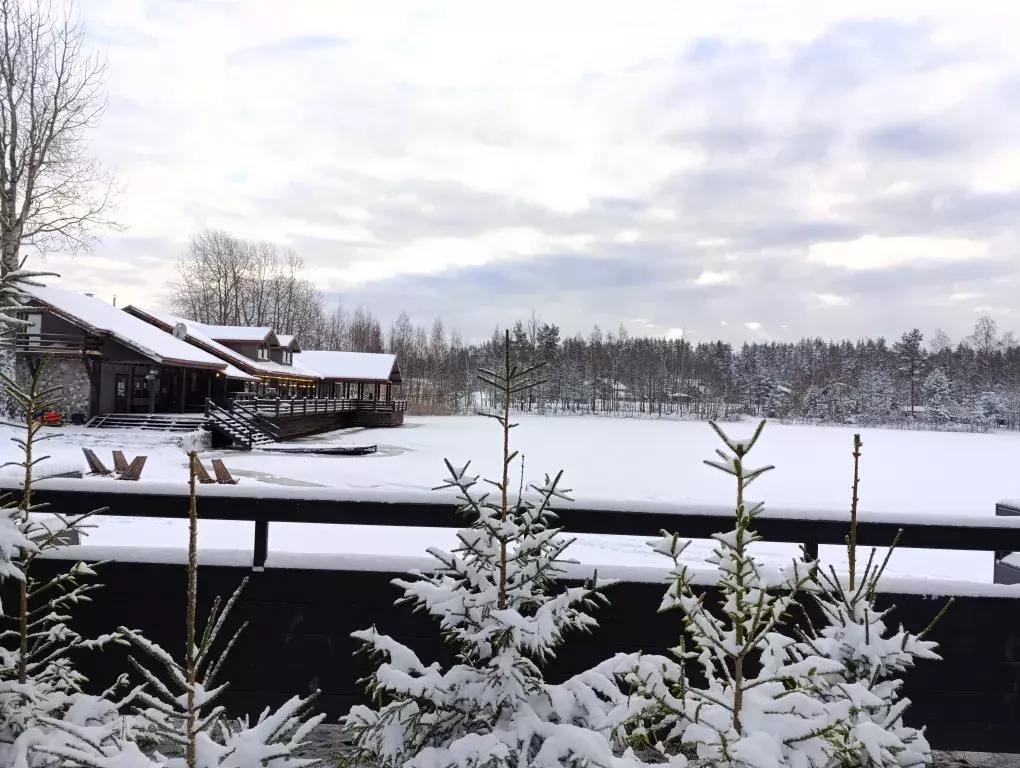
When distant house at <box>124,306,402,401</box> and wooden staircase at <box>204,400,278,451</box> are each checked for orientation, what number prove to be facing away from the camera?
0

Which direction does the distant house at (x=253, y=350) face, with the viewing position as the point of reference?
facing the viewer and to the right of the viewer

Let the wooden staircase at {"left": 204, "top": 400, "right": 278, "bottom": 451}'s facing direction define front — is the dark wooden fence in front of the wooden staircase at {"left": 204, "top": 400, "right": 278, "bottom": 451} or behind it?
in front

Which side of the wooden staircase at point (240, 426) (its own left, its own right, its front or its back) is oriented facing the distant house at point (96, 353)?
back

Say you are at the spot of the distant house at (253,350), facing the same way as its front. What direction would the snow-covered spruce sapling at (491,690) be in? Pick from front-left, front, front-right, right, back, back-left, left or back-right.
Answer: front-right

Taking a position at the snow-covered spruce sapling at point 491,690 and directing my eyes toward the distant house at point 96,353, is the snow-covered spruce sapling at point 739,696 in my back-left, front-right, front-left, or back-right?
back-right

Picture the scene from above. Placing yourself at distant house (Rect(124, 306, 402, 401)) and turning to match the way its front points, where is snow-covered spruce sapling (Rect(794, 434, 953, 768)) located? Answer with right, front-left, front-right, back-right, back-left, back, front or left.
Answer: front-right

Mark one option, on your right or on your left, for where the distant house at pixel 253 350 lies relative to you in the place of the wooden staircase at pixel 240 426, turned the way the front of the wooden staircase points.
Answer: on your left

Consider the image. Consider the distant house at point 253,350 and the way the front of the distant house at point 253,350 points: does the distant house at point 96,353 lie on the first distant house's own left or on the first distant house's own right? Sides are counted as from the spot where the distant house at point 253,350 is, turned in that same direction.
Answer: on the first distant house's own right

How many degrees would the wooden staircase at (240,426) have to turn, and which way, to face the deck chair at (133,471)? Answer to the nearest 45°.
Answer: approximately 45° to its right
